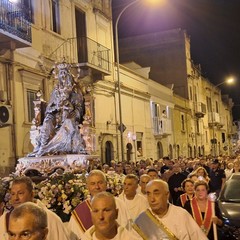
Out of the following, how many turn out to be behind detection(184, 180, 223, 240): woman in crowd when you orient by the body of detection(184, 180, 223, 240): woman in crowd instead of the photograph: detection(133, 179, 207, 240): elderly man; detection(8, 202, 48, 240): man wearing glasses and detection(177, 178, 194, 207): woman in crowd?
1

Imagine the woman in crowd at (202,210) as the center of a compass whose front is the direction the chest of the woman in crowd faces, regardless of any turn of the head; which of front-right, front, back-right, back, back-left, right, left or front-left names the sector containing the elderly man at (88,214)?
front-right

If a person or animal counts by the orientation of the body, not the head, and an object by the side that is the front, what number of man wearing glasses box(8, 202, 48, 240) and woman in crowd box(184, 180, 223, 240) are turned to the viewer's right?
0

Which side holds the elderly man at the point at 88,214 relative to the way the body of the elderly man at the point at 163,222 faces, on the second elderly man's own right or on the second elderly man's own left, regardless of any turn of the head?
on the second elderly man's own right

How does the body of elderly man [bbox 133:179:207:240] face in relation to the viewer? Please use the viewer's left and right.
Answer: facing the viewer and to the left of the viewer

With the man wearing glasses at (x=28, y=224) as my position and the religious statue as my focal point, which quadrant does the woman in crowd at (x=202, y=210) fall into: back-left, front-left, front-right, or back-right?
front-right

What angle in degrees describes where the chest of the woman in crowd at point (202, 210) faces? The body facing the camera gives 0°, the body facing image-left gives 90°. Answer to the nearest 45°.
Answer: approximately 0°

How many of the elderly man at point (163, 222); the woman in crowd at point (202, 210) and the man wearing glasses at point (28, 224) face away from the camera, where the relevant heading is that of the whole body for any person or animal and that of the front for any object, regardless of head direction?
0

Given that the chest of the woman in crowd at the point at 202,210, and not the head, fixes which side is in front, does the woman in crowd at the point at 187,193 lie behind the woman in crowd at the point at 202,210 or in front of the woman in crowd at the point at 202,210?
behind
